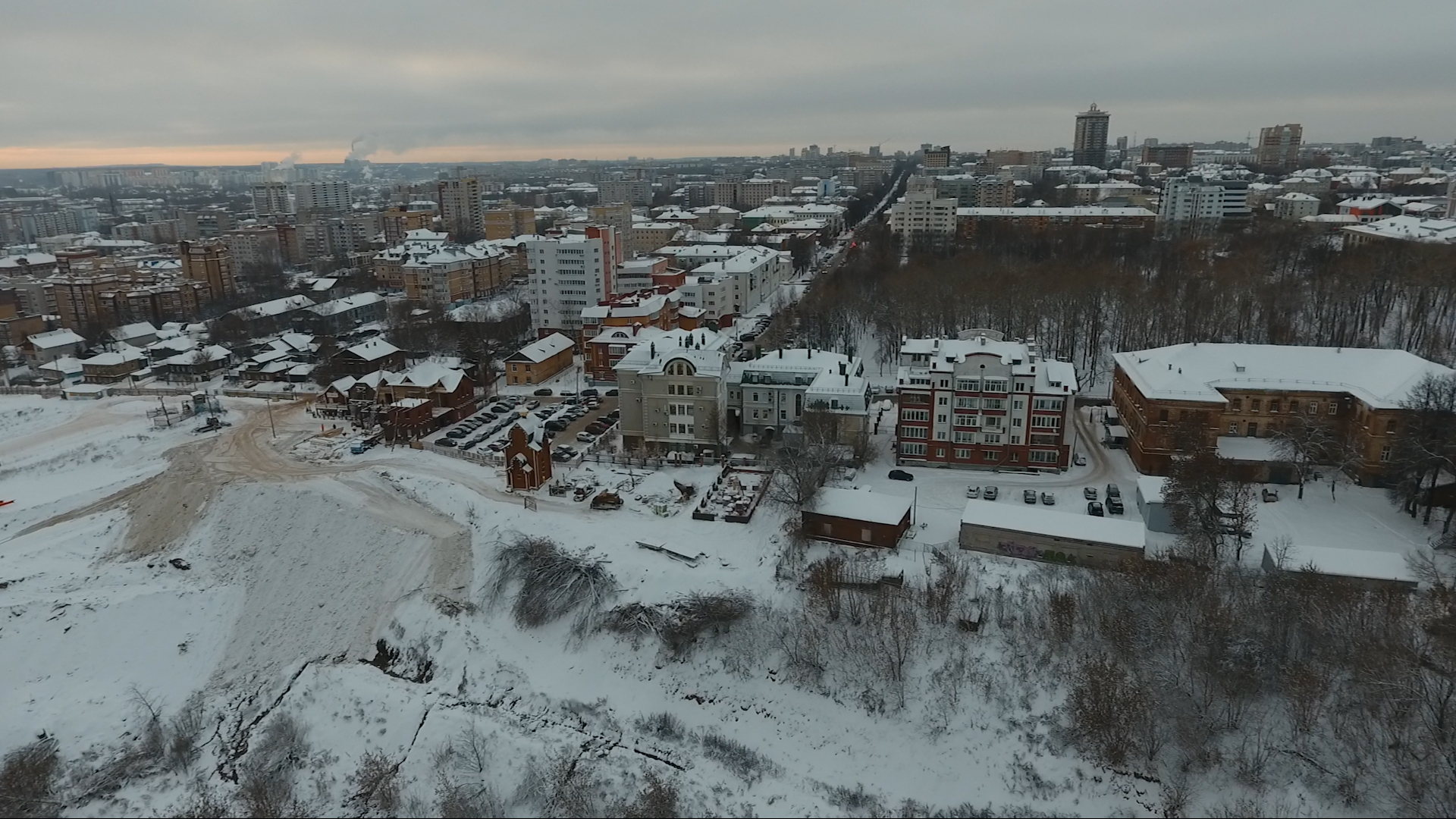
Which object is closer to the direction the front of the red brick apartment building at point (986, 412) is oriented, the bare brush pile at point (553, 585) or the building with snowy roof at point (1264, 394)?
the bare brush pile

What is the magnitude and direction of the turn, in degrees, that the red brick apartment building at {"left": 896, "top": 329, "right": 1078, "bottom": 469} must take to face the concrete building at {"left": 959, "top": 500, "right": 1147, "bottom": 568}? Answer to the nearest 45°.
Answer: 0° — it already faces it

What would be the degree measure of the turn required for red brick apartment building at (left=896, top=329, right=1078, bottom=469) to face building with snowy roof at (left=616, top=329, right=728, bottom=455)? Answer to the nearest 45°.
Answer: approximately 90° to its right

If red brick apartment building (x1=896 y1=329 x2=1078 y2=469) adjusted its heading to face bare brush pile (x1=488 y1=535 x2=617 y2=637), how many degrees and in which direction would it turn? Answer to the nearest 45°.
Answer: approximately 45° to its right

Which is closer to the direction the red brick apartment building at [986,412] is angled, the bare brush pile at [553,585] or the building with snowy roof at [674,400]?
the bare brush pile

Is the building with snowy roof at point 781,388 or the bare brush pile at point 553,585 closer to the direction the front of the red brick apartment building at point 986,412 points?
the bare brush pile

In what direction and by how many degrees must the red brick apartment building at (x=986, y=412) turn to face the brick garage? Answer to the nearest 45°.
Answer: approximately 45° to its right

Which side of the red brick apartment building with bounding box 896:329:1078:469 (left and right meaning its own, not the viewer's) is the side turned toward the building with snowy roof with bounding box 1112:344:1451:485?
left

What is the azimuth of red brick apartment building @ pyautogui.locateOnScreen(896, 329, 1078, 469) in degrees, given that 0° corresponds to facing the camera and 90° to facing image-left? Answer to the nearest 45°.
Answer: approximately 0°

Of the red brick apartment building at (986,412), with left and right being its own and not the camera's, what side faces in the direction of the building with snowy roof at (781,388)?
right
